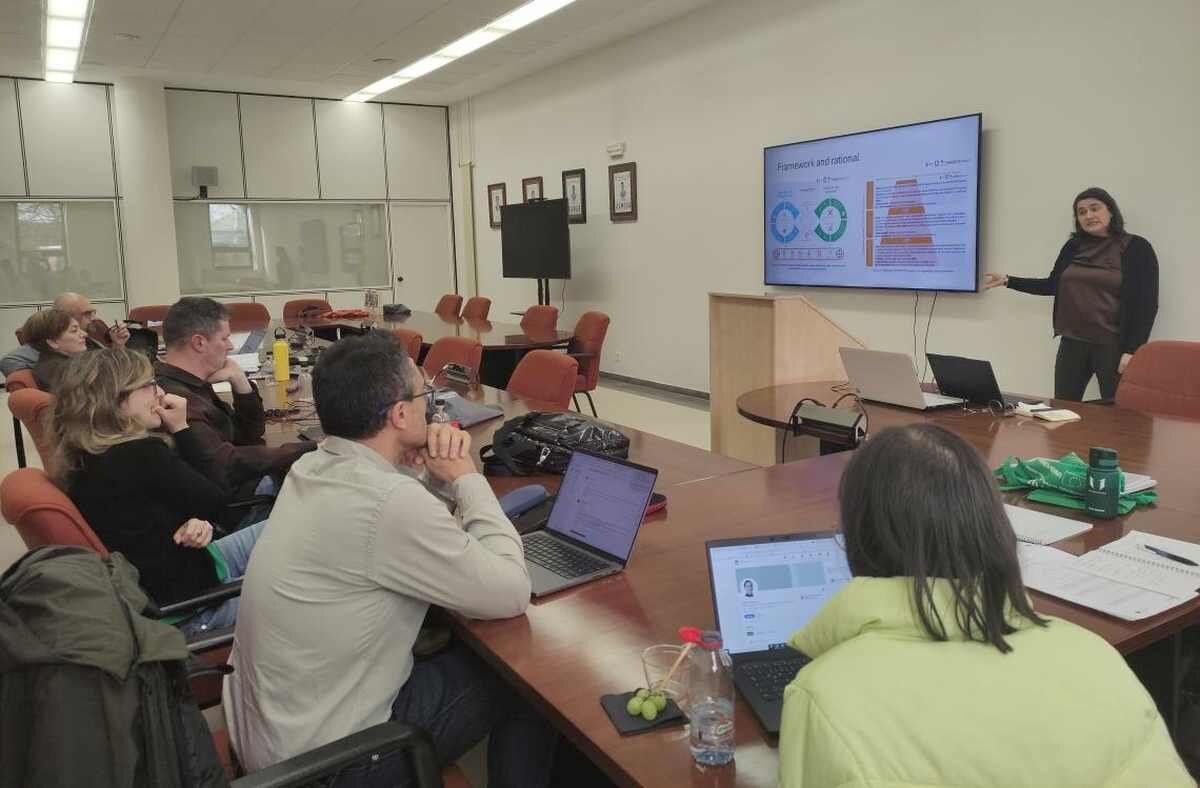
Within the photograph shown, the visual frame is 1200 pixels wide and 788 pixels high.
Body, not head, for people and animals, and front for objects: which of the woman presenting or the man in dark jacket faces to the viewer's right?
the man in dark jacket

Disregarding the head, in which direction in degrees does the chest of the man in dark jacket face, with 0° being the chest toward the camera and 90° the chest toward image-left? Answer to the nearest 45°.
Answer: approximately 270°

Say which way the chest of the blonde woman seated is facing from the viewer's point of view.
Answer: to the viewer's right

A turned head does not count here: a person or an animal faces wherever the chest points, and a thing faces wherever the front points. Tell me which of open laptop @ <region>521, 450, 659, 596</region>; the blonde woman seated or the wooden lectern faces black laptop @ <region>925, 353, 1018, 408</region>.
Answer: the blonde woman seated

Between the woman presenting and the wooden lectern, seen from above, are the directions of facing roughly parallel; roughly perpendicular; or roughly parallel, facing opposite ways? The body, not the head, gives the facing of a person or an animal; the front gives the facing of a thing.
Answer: roughly parallel

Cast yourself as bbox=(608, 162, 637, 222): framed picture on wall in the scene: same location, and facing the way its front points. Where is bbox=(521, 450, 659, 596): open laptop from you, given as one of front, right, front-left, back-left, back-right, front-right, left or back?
front-left

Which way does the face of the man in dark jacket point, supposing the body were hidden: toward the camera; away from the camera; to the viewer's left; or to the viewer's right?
to the viewer's right

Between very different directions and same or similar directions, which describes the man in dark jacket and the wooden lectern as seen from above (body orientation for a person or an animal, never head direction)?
very different directions

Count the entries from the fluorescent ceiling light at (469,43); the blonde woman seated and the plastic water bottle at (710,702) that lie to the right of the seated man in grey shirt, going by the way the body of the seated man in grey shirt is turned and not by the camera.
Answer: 1

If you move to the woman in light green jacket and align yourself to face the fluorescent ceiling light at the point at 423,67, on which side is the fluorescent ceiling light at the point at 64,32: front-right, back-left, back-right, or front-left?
front-left

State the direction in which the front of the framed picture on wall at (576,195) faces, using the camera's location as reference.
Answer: facing the viewer and to the left of the viewer

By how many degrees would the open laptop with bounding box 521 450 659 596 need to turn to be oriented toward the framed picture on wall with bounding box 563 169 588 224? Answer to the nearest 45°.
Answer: approximately 135° to its right

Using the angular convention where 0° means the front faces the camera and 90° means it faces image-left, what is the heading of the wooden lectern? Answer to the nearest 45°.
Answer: approximately 45°

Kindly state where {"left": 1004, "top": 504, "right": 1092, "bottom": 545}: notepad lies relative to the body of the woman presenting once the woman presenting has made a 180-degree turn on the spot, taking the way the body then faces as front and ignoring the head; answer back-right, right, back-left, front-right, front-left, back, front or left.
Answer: back-right

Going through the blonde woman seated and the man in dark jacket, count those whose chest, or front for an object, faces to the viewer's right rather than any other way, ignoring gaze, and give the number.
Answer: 2

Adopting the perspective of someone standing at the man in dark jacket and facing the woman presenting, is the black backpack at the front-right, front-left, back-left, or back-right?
front-right
